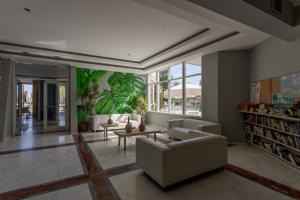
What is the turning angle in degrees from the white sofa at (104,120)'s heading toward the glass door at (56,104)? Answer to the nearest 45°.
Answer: approximately 90° to its right

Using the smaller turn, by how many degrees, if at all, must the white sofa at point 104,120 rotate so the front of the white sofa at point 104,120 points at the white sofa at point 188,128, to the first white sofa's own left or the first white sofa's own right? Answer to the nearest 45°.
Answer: approximately 45° to the first white sofa's own left

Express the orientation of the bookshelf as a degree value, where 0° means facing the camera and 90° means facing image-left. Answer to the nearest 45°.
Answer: approximately 45°

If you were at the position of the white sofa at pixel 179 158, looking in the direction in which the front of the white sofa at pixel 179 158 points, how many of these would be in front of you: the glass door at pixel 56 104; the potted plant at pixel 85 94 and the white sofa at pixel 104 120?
3

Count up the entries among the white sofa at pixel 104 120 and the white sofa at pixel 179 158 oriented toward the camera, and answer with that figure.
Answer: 1

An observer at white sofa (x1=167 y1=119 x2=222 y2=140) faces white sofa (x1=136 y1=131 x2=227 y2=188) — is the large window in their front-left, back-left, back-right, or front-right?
back-right

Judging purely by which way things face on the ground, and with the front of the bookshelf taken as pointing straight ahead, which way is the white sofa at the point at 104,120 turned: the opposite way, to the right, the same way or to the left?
to the left

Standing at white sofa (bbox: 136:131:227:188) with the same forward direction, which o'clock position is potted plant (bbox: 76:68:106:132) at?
The potted plant is roughly at 12 o'clock from the white sofa.

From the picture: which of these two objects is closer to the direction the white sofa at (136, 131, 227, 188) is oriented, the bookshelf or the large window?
the large window

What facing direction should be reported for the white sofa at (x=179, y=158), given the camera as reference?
facing away from the viewer and to the left of the viewer

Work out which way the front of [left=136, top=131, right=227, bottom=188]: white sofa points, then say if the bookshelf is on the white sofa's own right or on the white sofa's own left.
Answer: on the white sofa's own right

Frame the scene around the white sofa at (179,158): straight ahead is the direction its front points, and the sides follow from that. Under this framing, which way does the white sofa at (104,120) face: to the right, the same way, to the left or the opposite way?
the opposite way

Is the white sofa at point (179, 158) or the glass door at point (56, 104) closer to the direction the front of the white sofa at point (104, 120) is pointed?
the white sofa
